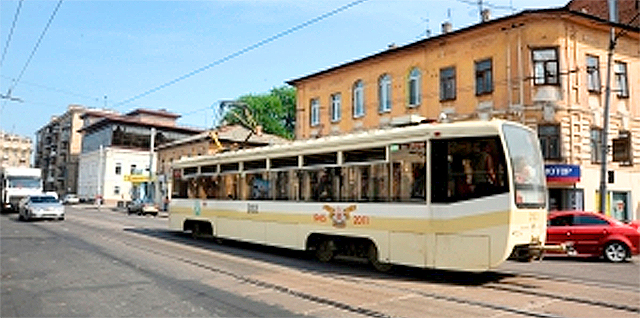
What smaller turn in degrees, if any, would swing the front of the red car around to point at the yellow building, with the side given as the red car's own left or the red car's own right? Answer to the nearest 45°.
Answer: approximately 90° to the red car's own right

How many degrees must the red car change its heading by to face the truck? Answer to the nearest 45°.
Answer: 0° — it already faces it

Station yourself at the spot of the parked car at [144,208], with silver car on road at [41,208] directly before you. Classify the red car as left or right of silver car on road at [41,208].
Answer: left

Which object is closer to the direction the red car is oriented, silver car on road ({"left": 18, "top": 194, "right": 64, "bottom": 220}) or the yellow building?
the silver car on road

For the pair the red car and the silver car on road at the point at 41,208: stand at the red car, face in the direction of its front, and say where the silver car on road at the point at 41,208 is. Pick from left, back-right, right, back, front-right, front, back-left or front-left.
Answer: front

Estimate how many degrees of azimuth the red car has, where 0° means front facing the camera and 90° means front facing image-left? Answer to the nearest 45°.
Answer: approximately 90°

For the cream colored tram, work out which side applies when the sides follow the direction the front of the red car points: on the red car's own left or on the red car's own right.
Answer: on the red car's own left
